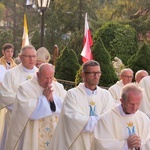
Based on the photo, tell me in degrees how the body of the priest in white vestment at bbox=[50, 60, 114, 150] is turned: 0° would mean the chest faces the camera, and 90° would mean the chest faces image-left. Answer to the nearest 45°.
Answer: approximately 315°

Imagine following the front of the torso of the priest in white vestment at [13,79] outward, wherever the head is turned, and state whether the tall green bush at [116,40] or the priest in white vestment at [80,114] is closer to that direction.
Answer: the priest in white vestment

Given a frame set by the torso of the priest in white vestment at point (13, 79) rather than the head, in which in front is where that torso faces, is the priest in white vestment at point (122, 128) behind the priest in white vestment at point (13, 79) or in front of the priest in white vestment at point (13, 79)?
in front

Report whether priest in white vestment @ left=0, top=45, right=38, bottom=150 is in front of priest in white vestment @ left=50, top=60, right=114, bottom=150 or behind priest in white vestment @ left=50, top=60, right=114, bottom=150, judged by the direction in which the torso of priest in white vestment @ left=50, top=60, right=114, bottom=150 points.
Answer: behind

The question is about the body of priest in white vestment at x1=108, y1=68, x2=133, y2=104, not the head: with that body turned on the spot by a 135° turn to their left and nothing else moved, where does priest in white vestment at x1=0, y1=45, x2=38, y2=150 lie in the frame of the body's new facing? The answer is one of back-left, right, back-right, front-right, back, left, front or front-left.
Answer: back-left

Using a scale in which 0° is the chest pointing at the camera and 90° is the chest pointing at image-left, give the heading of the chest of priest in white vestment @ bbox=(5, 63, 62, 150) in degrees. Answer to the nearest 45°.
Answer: approximately 315°

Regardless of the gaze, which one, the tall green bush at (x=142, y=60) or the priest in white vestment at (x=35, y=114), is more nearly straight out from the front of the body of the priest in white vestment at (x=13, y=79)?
the priest in white vestment

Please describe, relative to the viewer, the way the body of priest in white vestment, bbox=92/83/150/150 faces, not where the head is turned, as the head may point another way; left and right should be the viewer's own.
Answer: facing the viewer and to the right of the viewer

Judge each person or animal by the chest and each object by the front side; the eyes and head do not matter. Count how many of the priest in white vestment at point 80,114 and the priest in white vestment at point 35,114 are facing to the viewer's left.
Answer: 0

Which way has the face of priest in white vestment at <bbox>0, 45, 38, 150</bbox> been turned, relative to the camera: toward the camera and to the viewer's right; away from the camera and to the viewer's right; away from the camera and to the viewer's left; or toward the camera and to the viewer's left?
toward the camera and to the viewer's right
